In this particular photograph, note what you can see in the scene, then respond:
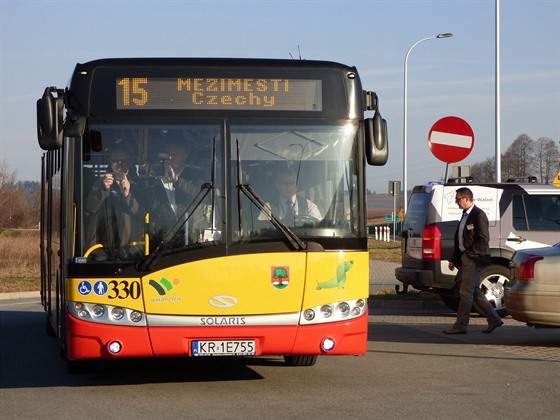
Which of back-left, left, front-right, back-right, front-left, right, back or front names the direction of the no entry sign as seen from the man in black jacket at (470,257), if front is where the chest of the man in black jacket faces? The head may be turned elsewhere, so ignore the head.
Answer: right

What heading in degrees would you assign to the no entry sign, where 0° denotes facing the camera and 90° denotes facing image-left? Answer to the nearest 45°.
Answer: approximately 0°

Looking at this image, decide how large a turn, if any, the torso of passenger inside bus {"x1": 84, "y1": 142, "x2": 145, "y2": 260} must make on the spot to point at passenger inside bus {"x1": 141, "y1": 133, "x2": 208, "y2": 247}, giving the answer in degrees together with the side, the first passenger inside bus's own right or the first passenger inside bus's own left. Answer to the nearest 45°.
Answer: approximately 90° to the first passenger inside bus's own left

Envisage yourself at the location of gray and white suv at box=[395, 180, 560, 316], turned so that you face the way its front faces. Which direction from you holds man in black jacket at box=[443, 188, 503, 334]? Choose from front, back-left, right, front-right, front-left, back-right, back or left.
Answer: back-right

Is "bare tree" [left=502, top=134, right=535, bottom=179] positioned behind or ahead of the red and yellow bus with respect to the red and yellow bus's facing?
behind

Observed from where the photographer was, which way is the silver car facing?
facing to the right of the viewer

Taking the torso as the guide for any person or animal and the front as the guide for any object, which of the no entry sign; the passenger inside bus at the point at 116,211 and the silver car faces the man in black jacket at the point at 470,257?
the no entry sign

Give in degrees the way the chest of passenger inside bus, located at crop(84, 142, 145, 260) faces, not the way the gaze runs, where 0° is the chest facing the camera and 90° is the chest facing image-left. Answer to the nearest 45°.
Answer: approximately 0°

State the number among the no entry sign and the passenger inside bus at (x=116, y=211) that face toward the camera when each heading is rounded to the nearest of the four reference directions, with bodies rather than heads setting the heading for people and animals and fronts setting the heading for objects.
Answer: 2

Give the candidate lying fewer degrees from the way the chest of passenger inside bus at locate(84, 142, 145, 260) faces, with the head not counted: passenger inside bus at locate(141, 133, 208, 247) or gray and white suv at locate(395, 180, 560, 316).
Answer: the passenger inside bus
